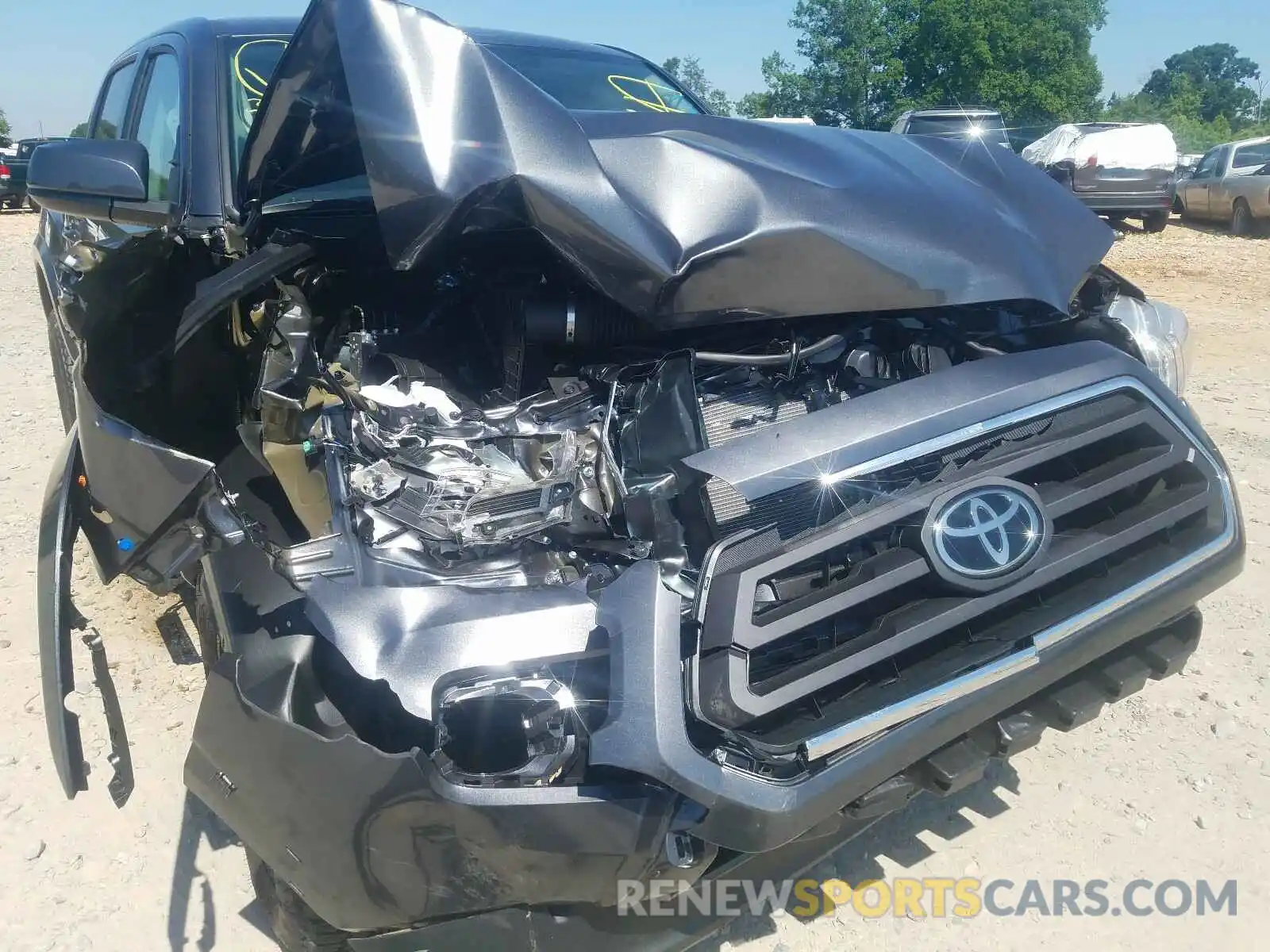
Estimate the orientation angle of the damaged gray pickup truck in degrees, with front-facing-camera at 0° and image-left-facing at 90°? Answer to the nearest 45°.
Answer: approximately 315°

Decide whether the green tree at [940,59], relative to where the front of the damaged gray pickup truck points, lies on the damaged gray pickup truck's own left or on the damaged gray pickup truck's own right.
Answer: on the damaged gray pickup truck's own left

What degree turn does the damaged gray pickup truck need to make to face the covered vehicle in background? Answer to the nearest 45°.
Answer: approximately 90° to its left
